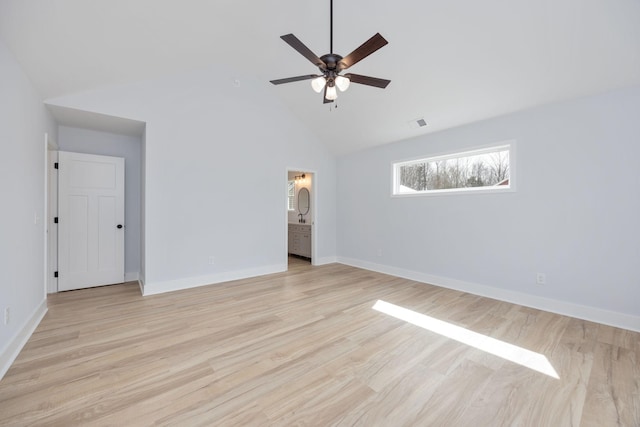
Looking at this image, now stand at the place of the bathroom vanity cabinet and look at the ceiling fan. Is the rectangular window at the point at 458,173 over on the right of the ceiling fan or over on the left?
left

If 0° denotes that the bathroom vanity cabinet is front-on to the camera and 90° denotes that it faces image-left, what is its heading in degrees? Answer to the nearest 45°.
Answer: approximately 45°

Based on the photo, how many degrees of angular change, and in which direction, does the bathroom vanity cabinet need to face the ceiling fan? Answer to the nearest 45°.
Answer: approximately 45° to its left

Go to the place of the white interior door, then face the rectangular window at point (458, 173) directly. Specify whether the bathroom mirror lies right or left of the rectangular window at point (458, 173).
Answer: left

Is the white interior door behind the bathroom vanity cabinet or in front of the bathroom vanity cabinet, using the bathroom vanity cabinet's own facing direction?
in front

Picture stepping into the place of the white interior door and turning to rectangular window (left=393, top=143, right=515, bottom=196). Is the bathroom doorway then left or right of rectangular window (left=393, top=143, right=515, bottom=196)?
left

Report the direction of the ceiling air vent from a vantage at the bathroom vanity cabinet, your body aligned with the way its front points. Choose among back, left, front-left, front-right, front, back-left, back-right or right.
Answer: left

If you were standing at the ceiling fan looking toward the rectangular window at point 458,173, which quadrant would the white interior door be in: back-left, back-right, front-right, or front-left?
back-left

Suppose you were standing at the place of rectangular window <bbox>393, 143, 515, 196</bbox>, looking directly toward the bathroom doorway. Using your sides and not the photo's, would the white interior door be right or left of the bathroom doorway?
left

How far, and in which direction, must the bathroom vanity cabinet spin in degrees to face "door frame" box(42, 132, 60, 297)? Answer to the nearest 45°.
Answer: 0° — it already faces it

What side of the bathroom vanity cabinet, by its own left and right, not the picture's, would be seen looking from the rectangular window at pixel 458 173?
left

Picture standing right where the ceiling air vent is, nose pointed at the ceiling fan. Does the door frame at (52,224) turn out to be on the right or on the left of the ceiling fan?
right
